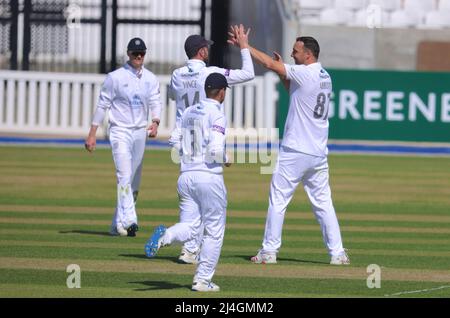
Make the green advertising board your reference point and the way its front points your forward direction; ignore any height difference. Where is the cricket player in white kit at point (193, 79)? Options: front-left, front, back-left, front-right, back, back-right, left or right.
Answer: front

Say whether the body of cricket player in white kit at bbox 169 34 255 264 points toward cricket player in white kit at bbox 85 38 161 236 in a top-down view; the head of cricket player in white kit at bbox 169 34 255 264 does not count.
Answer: no

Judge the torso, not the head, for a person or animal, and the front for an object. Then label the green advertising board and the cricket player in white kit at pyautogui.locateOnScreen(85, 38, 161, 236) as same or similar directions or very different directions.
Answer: same or similar directions

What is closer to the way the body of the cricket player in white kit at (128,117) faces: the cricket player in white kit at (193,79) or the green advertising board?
the cricket player in white kit

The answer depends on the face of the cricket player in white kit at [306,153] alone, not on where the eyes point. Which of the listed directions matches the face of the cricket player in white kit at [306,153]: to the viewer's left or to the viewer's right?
to the viewer's left

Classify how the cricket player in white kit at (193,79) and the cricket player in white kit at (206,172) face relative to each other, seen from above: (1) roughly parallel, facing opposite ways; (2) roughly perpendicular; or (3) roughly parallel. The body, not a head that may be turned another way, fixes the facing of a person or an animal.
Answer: roughly parallel

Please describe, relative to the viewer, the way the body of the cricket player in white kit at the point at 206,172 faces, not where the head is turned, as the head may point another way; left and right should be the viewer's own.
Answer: facing away from the viewer and to the right of the viewer

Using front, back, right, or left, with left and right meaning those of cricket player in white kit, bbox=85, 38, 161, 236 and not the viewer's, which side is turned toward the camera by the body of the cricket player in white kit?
front

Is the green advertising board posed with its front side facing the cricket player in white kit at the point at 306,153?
yes

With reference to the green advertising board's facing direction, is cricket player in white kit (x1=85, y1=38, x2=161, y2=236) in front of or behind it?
in front

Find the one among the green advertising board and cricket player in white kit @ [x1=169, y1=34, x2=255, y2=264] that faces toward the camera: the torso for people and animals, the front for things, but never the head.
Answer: the green advertising board

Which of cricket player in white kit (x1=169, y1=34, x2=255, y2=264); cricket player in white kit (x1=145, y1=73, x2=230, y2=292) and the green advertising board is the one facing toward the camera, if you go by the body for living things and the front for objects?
the green advertising board

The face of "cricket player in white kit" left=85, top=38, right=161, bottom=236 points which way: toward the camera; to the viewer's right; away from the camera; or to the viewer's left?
toward the camera

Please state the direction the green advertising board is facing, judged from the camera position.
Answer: facing the viewer

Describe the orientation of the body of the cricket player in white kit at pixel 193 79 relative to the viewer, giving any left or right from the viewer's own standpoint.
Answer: facing away from the viewer and to the right of the viewer

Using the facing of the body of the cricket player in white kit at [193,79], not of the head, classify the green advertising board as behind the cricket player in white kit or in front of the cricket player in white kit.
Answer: in front

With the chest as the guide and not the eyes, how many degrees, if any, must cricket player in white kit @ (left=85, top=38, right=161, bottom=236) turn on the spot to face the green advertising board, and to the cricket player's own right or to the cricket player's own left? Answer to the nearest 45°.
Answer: approximately 135° to the cricket player's own left

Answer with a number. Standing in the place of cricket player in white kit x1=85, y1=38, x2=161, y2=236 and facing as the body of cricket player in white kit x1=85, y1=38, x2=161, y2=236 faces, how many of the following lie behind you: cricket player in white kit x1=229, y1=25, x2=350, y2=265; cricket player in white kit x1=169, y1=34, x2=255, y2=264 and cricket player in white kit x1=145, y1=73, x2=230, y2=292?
0
